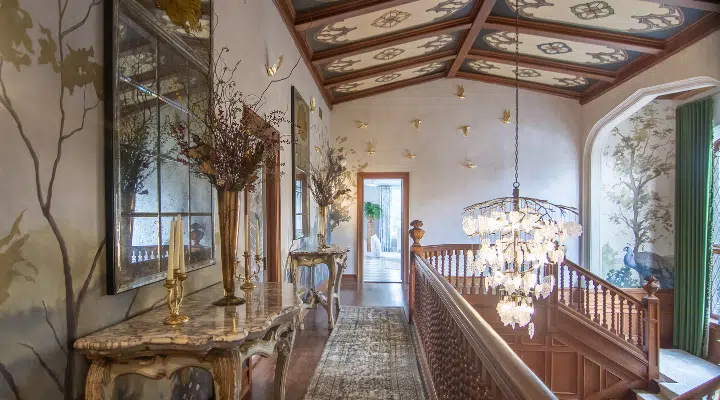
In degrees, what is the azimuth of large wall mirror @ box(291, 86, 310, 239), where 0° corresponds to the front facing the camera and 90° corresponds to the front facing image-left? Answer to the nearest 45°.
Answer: approximately 270°

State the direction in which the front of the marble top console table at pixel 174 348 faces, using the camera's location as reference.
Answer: facing the viewer and to the right of the viewer

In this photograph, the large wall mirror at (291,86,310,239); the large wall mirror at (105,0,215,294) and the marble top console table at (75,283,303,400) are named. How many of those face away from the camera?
0

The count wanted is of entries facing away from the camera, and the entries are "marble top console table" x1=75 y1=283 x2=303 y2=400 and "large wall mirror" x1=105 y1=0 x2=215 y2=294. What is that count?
0

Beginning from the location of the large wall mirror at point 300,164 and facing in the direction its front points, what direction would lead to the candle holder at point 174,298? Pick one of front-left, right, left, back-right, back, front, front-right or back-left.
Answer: right

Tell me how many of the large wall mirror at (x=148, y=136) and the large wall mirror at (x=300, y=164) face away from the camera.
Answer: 0

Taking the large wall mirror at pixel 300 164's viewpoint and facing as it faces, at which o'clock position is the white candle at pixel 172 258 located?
The white candle is roughly at 3 o'clock from the large wall mirror.

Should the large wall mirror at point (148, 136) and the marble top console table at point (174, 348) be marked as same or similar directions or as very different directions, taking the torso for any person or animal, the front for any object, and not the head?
same or similar directions

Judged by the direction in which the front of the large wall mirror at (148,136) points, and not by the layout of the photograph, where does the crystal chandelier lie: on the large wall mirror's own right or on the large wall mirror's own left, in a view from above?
on the large wall mirror's own left

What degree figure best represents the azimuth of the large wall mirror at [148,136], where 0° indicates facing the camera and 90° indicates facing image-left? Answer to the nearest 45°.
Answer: approximately 315°

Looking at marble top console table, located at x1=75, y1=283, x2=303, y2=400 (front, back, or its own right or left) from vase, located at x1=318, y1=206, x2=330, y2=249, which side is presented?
left

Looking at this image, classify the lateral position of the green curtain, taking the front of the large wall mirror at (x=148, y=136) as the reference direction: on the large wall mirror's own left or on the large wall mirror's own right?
on the large wall mirror's own left
